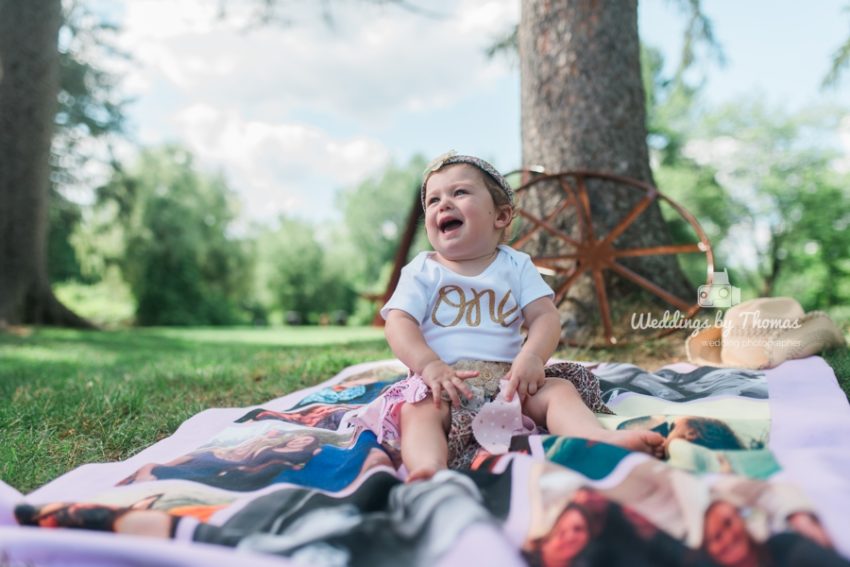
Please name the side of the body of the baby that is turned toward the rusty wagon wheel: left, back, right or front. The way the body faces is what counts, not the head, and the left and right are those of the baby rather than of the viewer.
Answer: back

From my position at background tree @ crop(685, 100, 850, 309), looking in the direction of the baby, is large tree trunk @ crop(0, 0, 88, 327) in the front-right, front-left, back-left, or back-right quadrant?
front-right

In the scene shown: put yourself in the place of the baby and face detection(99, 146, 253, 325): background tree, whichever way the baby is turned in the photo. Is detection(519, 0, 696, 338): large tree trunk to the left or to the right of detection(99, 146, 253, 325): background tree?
right

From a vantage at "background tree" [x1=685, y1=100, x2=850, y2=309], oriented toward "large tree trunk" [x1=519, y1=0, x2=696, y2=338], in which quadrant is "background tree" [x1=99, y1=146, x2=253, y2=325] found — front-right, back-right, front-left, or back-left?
front-right

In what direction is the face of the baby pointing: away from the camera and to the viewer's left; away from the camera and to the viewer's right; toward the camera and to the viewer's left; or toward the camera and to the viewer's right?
toward the camera and to the viewer's left

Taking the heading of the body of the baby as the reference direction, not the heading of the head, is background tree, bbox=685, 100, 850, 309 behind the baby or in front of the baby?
behind

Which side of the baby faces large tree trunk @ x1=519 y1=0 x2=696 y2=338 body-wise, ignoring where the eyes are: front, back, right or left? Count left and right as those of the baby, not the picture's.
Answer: back

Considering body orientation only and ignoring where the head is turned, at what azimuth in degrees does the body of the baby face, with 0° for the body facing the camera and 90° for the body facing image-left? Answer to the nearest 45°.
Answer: approximately 0°

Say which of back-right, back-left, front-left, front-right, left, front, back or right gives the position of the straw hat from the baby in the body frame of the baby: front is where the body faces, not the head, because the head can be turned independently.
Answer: back-left
